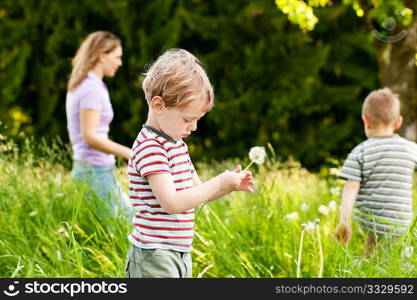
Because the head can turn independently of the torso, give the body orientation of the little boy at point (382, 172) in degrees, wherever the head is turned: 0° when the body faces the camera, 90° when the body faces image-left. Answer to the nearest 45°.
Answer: approximately 180°

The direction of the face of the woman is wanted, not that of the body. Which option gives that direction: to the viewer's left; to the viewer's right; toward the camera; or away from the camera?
to the viewer's right

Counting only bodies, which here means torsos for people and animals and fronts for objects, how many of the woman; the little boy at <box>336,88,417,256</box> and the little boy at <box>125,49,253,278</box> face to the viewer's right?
2

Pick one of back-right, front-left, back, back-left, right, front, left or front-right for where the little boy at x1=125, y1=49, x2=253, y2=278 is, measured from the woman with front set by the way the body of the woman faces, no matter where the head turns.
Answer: right

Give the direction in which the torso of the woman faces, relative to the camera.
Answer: to the viewer's right

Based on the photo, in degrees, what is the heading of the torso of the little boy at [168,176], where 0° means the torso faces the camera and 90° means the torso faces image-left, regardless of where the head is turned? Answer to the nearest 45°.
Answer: approximately 270°

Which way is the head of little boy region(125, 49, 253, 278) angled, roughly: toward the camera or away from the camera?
toward the camera

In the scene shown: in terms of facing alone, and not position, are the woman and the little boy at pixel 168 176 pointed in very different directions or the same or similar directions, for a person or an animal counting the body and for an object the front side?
same or similar directions

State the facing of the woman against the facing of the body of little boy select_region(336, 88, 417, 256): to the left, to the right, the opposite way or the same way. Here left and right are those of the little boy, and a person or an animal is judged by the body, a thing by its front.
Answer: to the right

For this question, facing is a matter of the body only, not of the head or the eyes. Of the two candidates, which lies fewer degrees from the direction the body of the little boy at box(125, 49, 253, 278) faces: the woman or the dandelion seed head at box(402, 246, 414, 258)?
the dandelion seed head

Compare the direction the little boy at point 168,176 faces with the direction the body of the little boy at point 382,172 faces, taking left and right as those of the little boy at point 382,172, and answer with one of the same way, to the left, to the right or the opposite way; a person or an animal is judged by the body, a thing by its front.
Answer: to the right

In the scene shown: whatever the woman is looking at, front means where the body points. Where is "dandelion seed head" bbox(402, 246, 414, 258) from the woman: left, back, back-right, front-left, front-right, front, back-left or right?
front-right

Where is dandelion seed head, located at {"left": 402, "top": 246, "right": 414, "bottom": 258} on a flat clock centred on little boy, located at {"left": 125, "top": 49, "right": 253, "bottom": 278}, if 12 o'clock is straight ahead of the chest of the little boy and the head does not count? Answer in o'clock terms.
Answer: The dandelion seed head is roughly at 11 o'clock from the little boy.
